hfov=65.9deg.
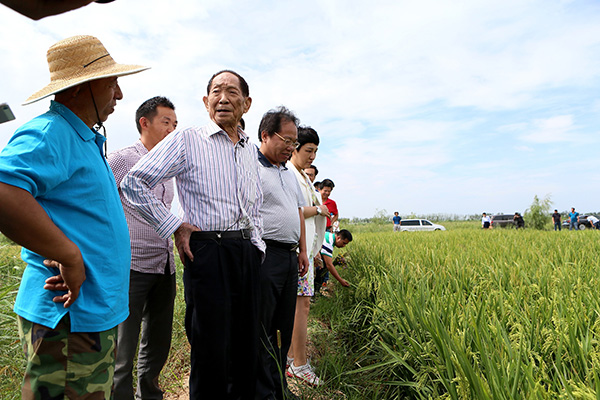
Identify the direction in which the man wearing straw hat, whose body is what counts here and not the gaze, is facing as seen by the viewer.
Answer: to the viewer's right

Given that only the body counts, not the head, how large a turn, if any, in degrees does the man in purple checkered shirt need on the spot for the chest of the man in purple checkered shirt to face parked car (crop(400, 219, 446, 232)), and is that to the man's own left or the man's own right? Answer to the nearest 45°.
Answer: approximately 90° to the man's own left

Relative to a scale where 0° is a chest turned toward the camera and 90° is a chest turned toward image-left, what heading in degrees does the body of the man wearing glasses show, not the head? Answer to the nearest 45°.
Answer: approximately 315°

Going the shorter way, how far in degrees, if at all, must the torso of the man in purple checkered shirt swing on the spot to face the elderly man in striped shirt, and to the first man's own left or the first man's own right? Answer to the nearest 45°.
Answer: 0° — they already face them

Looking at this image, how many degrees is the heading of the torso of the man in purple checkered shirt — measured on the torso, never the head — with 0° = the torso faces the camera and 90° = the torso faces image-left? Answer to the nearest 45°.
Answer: approximately 315°

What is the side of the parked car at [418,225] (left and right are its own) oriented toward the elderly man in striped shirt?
right

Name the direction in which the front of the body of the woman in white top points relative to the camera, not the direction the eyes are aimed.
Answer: to the viewer's right

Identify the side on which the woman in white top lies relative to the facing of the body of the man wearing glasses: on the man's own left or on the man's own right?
on the man's own left

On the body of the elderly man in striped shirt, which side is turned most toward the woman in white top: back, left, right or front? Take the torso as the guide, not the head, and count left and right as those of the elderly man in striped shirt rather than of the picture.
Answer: left

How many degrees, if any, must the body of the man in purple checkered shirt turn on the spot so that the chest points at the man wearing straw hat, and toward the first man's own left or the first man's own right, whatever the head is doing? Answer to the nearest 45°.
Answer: approximately 45° to the first man's own right

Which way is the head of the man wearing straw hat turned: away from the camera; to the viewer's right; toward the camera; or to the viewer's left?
to the viewer's right
